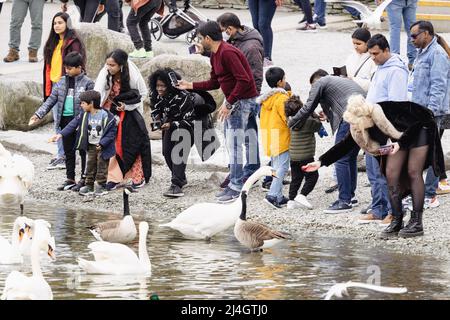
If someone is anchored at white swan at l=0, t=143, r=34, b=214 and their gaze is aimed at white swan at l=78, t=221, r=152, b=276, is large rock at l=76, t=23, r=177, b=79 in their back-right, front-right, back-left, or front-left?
back-left

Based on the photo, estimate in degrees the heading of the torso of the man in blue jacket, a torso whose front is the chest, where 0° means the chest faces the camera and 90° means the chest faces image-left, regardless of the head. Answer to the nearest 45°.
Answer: approximately 90°

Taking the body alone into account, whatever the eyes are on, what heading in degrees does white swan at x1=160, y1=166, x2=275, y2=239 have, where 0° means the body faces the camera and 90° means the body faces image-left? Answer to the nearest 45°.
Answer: approximately 270°

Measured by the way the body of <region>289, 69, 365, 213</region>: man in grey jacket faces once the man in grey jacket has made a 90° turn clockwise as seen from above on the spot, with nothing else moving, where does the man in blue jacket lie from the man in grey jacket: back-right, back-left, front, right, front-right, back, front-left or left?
right

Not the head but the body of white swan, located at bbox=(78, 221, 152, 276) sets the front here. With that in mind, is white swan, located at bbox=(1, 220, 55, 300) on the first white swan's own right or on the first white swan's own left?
on the first white swan's own right

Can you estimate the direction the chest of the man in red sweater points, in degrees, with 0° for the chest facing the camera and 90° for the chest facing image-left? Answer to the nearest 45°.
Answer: approximately 90°

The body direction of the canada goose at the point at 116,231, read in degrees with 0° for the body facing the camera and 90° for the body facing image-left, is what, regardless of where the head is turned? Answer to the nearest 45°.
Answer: approximately 270°

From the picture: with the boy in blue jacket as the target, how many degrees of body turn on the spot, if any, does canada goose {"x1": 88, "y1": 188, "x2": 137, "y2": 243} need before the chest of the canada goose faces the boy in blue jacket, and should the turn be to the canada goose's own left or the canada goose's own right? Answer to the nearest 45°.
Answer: approximately 90° to the canada goose's own left

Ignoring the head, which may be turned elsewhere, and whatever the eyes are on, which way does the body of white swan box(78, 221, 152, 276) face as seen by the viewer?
to the viewer's right

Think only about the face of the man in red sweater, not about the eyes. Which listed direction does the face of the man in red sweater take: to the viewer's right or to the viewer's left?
to the viewer's left

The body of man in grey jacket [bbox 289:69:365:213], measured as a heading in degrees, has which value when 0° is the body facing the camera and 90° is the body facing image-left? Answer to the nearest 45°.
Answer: approximately 90°
